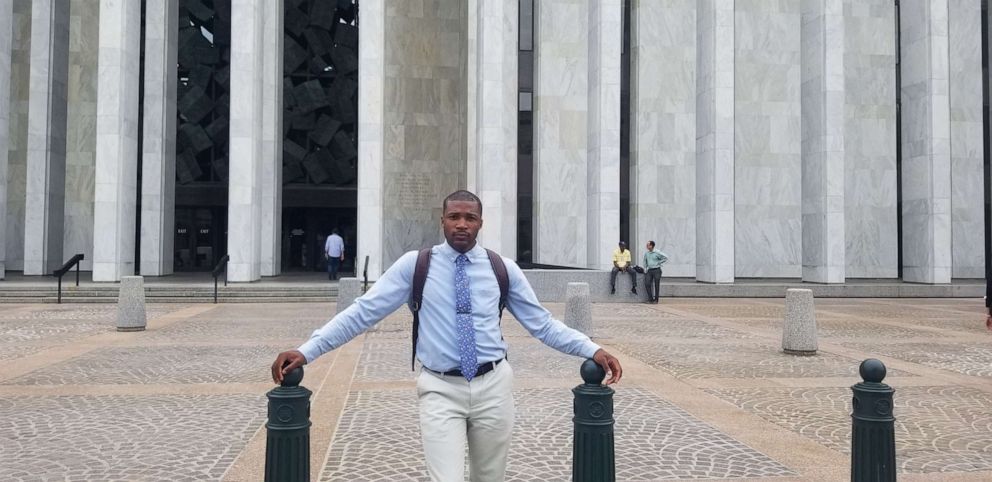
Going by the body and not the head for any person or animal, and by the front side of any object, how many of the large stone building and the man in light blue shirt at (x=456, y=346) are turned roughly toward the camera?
2

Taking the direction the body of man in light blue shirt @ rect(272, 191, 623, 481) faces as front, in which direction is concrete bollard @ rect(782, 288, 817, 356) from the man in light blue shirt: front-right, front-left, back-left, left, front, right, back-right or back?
back-left

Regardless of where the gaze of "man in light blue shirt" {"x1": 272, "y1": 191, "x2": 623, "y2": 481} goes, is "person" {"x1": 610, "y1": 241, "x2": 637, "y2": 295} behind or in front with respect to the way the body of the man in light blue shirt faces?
behind

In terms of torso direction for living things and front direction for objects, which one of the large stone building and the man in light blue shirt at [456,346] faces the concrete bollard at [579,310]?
the large stone building

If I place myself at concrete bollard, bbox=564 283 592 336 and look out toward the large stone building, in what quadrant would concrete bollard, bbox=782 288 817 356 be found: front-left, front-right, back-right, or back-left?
back-right

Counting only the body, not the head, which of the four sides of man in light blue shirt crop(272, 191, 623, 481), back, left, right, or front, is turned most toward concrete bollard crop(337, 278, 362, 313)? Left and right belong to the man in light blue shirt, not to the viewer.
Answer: back

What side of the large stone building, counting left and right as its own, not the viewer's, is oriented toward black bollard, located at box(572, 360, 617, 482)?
front

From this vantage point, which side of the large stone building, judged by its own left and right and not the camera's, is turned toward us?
front

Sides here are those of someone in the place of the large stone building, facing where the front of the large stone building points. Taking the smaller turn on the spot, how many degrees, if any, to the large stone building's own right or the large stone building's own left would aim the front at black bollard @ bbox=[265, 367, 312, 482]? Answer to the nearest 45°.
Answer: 0° — it already faces it

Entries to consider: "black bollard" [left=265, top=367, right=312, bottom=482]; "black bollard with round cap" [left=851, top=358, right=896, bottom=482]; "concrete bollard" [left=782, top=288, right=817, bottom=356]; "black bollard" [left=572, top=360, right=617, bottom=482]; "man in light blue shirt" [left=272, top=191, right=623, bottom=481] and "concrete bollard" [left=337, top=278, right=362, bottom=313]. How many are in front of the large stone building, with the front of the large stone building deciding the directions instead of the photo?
6

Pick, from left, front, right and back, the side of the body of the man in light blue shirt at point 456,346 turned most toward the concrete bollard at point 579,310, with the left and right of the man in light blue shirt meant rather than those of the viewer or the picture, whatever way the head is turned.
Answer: back

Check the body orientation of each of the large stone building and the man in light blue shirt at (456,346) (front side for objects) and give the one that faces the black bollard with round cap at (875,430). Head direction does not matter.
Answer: the large stone building

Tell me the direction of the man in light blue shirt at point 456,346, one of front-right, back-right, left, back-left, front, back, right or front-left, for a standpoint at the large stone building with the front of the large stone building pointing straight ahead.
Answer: front

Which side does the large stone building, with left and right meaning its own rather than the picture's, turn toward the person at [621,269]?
front

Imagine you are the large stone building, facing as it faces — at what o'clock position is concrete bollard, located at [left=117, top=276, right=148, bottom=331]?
The concrete bollard is roughly at 1 o'clock from the large stone building.

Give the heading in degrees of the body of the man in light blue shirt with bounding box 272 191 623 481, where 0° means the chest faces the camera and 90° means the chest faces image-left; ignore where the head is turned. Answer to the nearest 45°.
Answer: approximately 0°
